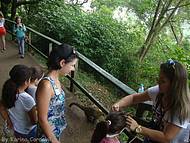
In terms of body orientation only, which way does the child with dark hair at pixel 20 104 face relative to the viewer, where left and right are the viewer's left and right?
facing away from the viewer and to the right of the viewer

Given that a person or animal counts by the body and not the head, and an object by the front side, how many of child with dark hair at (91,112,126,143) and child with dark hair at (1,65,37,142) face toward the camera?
0

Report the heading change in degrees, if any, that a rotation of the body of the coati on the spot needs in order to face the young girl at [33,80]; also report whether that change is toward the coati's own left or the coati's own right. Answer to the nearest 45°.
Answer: approximately 90° to the coati's own right

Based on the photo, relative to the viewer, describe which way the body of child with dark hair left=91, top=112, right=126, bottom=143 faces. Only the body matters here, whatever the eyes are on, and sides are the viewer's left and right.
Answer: facing away from the viewer and to the right of the viewer

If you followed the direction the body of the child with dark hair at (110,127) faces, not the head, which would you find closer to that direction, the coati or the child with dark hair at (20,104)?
the coati

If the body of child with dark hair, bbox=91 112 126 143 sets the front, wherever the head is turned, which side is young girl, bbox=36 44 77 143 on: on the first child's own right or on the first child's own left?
on the first child's own left

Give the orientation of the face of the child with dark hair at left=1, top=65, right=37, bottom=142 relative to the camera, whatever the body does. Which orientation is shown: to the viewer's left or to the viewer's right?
to the viewer's right
